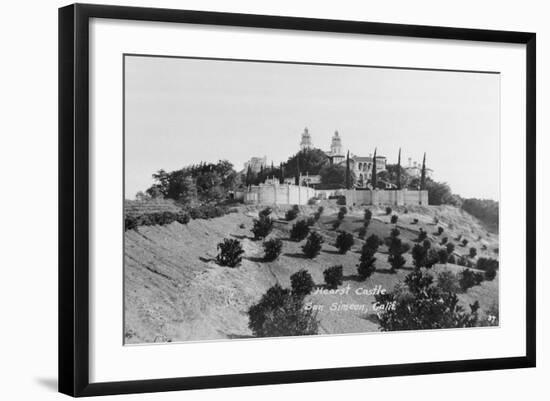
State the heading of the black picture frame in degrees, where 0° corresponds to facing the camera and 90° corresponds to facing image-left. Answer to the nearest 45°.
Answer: approximately 315°

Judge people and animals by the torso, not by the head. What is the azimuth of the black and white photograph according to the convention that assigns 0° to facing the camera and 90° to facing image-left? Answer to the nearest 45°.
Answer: approximately 315°
